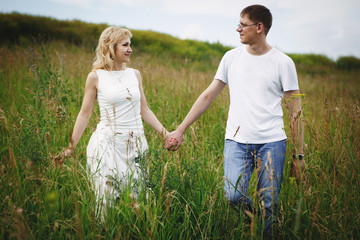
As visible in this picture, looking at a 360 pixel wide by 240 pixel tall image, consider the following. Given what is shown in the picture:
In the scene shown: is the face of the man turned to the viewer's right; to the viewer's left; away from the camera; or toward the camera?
to the viewer's left

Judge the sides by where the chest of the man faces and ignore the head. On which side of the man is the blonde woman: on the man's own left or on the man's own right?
on the man's own right

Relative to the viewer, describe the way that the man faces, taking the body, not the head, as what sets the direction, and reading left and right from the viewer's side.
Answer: facing the viewer
